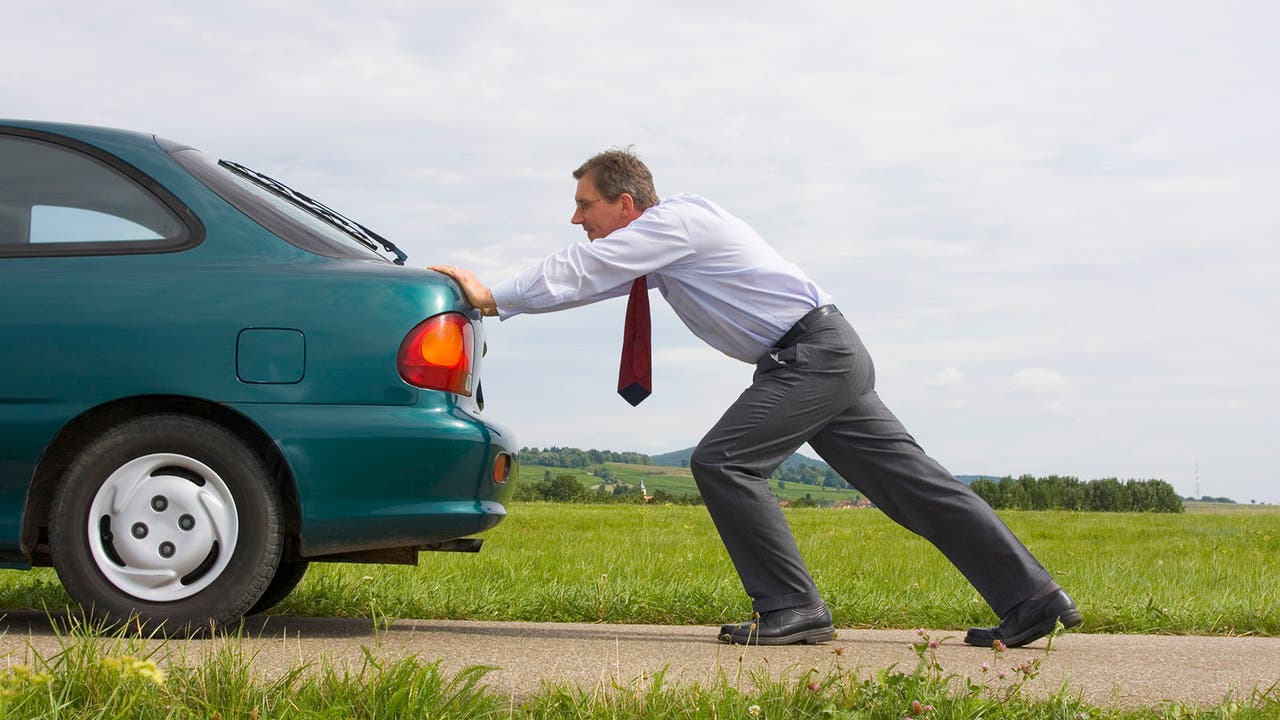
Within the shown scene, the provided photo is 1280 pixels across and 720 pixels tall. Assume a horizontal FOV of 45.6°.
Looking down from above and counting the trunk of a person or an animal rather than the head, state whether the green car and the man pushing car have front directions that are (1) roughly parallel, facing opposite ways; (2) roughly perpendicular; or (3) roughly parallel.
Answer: roughly parallel

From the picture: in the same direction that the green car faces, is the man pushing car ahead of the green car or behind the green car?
behind

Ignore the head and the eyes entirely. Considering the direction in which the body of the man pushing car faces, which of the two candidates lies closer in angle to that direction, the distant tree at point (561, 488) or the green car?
the green car

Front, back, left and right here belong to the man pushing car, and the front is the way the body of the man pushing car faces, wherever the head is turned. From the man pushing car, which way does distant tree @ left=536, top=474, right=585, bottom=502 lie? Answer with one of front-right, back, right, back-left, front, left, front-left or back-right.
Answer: right

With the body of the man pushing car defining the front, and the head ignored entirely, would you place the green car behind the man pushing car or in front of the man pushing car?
in front

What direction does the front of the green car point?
to the viewer's left

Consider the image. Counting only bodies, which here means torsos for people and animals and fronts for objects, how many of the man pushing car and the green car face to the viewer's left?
2

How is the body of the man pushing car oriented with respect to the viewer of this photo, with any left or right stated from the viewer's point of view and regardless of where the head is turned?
facing to the left of the viewer

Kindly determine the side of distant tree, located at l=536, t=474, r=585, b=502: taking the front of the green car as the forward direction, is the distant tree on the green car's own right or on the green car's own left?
on the green car's own right
